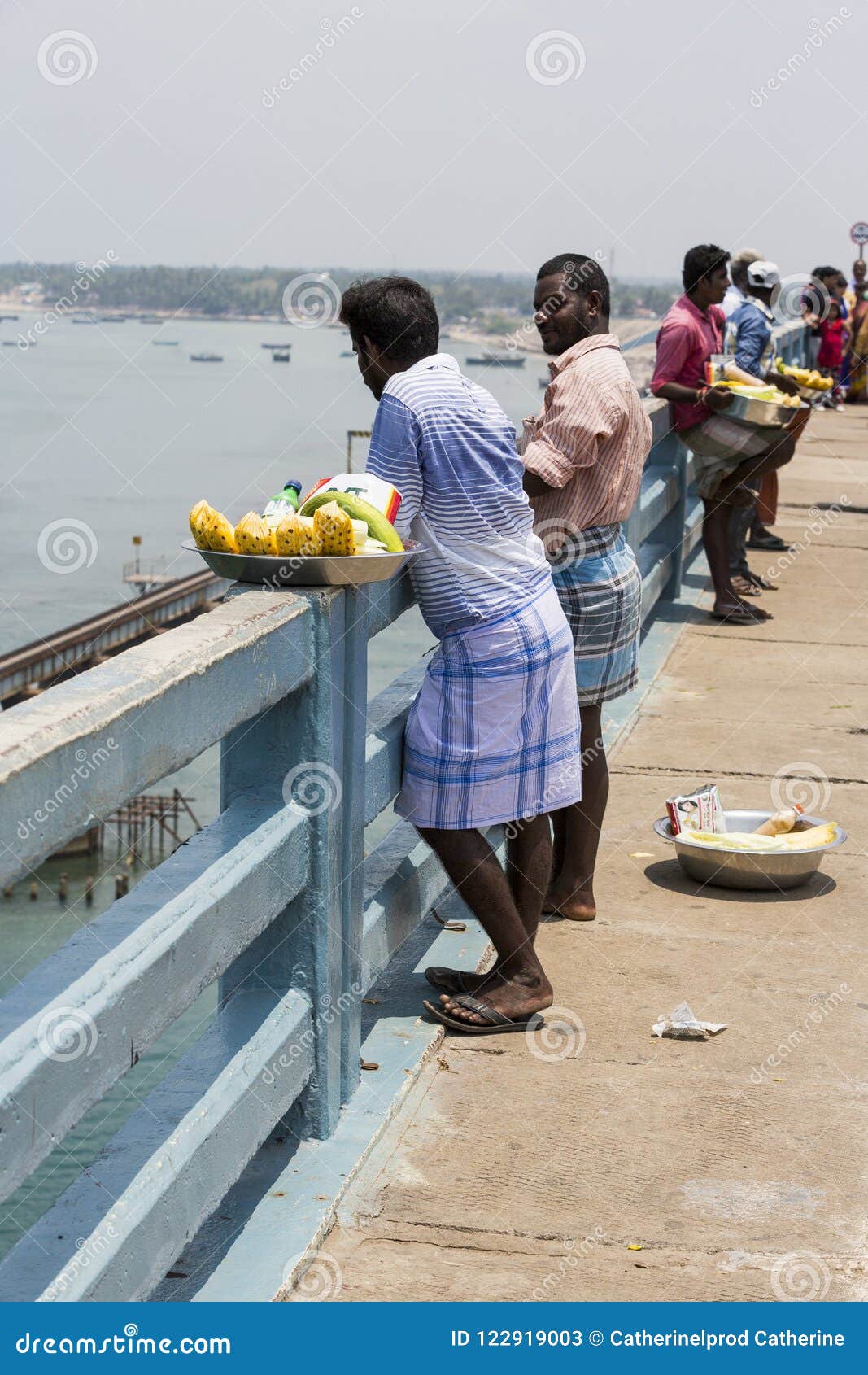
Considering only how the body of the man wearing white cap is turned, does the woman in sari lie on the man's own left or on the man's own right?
on the man's own left

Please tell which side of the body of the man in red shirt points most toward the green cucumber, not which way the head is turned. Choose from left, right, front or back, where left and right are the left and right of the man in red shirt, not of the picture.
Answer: right

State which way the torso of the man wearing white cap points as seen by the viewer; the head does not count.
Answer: to the viewer's right

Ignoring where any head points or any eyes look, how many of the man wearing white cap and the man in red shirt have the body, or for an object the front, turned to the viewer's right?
2

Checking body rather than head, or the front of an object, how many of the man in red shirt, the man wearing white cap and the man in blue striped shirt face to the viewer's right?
2

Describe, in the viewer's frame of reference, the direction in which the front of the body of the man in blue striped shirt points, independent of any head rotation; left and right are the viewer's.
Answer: facing away from the viewer and to the left of the viewer

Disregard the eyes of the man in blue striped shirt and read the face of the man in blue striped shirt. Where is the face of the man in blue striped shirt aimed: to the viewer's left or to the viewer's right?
to the viewer's left

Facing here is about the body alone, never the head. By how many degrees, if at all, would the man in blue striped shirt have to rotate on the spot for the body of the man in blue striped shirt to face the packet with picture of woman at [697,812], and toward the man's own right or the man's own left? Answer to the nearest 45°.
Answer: approximately 90° to the man's own right
